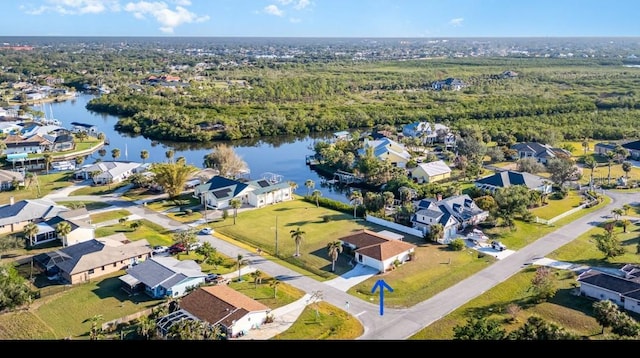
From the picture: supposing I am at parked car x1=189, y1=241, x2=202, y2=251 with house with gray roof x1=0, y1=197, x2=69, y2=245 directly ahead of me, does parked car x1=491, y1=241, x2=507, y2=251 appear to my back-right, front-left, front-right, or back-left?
back-right

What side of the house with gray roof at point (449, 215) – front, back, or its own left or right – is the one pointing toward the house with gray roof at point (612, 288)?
front

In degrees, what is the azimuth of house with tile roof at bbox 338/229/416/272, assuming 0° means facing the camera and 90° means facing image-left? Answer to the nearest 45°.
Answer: approximately 45°

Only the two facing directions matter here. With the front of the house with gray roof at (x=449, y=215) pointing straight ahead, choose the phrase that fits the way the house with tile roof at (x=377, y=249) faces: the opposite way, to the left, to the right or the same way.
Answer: to the right

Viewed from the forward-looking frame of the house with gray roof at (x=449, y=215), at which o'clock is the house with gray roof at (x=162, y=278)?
the house with gray roof at (x=162, y=278) is roughly at 3 o'clock from the house with gray roof at (x=449, y=215).

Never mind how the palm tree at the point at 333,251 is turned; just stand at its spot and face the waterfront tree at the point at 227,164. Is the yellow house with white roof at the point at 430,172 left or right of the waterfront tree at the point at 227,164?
right

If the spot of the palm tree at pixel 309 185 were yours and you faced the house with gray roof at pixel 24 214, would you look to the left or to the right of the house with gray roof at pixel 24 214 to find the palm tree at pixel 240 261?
left

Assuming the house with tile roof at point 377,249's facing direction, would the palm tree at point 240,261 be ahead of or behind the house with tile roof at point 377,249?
ahead

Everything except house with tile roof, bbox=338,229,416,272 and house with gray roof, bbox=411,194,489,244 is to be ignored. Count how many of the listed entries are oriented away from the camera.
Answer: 0

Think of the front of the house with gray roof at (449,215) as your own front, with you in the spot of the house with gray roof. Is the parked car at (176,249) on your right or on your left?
on your right

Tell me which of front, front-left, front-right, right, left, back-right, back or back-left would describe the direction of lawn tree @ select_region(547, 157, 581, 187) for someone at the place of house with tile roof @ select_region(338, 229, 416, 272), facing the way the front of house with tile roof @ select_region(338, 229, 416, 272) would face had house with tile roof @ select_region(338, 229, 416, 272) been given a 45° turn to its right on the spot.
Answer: back-right

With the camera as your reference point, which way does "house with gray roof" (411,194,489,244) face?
facing the viewer and to the right of the viewer

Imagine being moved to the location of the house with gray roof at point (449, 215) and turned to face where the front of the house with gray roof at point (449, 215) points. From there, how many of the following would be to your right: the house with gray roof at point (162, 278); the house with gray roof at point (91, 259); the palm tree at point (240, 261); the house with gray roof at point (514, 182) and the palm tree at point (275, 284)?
4

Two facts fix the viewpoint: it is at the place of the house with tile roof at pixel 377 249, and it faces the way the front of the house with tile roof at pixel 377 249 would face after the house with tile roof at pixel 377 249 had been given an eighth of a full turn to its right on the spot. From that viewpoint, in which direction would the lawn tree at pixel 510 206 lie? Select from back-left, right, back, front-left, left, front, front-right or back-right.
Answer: back-right

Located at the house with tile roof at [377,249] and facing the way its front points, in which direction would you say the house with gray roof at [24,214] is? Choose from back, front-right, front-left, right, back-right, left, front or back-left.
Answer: front-right
